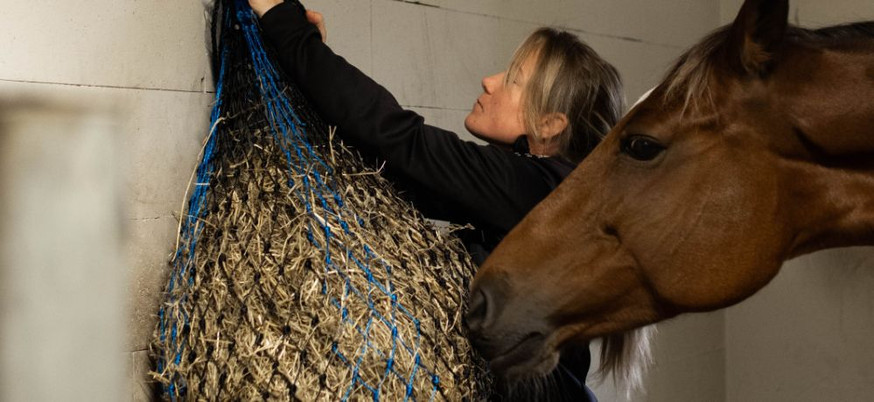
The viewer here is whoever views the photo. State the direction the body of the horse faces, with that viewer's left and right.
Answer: facing to the left of the viewer

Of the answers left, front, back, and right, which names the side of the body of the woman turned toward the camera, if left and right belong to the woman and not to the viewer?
left

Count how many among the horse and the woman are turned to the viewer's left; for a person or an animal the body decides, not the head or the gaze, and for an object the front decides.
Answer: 2

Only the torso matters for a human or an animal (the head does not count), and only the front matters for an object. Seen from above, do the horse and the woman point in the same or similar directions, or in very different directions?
same or similar directions

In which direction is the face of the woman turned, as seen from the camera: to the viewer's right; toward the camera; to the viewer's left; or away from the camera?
to the viewer's left
